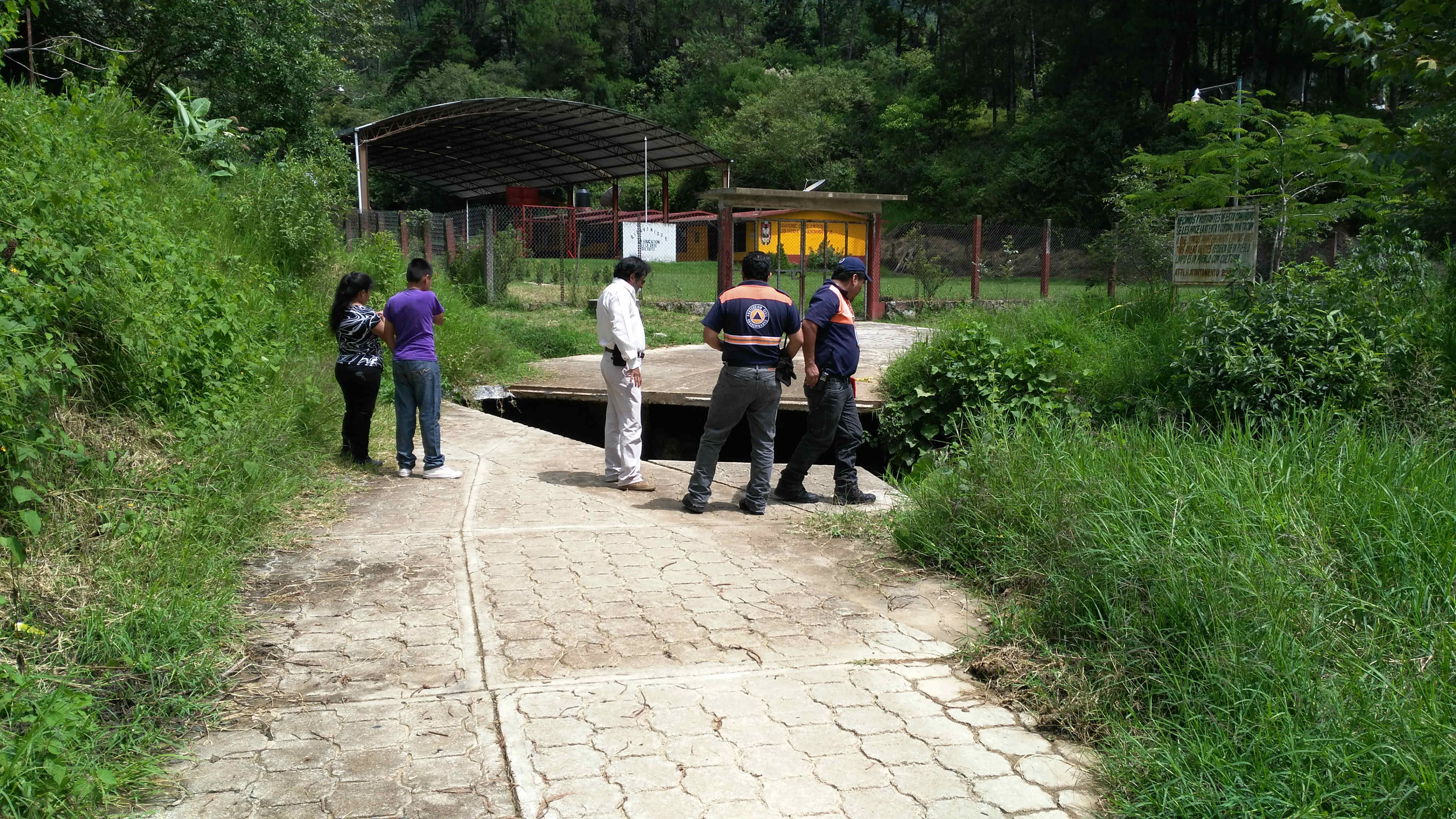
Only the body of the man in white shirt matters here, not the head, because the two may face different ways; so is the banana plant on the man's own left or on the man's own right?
on the man's own left

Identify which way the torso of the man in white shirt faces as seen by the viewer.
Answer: to the viewer's right

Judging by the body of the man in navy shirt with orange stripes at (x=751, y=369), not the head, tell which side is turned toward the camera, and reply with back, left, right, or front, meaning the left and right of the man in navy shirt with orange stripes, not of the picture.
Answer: back

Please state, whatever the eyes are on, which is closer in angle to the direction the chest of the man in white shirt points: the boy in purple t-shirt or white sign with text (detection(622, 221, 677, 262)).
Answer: the white sign with text

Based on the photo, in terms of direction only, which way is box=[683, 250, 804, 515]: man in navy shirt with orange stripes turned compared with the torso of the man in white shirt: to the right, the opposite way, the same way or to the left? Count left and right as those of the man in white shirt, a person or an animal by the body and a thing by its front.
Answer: to the left

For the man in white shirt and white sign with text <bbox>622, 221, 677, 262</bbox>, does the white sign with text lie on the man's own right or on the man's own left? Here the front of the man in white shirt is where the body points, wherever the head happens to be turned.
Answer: on the man's own left

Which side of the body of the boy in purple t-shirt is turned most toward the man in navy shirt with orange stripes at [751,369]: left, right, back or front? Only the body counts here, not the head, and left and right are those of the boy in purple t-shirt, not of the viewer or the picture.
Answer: right

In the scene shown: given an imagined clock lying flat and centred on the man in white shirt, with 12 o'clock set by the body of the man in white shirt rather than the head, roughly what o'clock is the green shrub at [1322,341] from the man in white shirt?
The green shrub is roughly at 12 o'clock from the man in white shirt.

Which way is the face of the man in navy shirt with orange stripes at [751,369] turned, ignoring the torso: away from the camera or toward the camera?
away from the camera

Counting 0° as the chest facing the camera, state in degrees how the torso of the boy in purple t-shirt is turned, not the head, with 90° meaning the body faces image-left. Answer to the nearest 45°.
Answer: approximately 225°

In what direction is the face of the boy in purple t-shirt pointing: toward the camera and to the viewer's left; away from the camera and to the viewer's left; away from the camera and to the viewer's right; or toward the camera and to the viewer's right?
away from the camera and to the viewer's right
